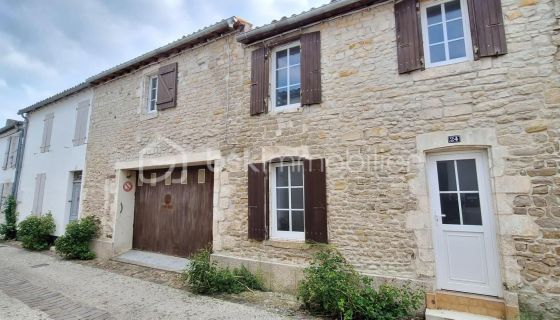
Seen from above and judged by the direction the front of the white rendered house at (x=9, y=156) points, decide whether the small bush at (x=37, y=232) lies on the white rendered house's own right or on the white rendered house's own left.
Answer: on the white rendered house's own left

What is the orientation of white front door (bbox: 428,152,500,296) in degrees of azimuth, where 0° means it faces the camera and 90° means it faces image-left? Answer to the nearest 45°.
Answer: approximately 0°

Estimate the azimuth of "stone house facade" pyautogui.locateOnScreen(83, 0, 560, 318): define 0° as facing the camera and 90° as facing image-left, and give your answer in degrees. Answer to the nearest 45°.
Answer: approximately 45°

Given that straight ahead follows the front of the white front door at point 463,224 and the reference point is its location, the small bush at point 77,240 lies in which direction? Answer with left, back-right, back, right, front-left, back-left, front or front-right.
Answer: right

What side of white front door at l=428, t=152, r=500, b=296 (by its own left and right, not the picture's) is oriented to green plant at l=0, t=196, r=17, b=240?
right

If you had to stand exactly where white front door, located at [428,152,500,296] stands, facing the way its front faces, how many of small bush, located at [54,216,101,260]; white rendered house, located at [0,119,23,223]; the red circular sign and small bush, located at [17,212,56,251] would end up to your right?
4

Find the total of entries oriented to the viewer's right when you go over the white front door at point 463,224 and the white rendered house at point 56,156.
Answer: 0

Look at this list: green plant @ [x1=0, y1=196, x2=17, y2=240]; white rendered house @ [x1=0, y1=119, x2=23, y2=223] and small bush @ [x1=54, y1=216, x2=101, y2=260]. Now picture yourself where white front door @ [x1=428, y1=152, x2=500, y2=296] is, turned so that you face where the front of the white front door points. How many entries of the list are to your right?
3

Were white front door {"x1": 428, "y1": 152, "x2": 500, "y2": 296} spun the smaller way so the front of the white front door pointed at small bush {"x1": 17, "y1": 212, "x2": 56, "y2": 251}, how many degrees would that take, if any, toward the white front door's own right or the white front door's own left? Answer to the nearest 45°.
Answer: approximately 90° to the white front door's own right

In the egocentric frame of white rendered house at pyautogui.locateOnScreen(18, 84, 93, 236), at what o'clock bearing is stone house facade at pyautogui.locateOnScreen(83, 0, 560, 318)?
The stone house facade is roughly at 10 o'clock from the white rendered house.

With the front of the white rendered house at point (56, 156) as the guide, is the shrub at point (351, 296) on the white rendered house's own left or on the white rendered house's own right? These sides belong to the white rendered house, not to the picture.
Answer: on the white rendered house's own left

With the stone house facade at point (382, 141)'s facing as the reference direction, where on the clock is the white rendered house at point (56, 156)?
The white rendered house is roughly at 2 o'clock from the stone house facade.
